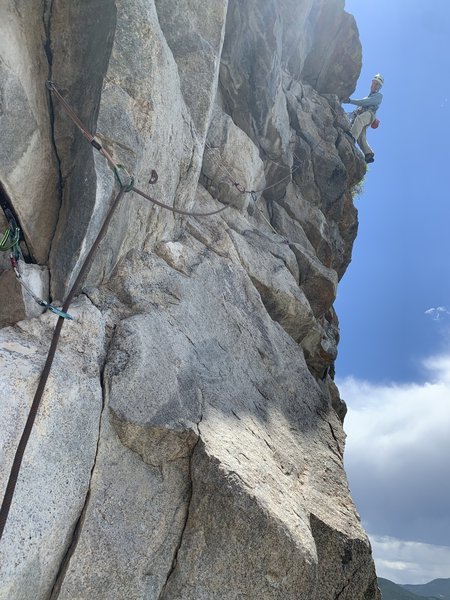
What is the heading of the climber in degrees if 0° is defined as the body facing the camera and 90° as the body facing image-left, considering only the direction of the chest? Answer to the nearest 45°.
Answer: approximately 90°
